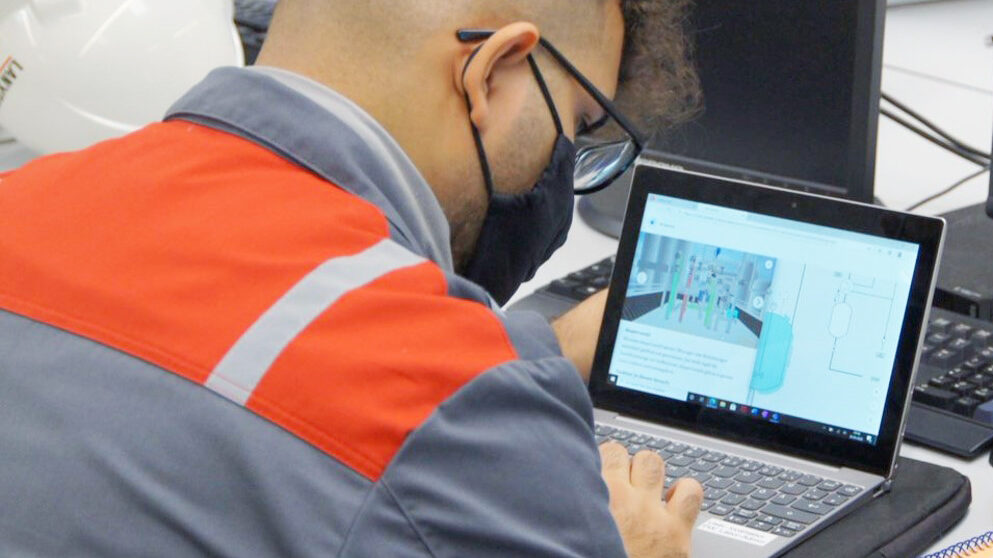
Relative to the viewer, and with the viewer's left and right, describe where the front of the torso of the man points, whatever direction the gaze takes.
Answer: facing away from the viewer and to the right of the viewer

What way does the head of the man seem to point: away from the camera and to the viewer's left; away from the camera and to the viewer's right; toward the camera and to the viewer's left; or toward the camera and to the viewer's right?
away from the camera and to the viewer's right

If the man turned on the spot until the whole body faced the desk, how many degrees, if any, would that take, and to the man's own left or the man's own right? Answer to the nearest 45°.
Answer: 0° — they already face it
